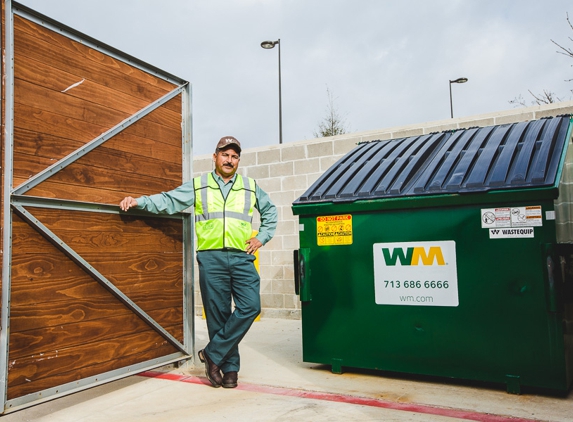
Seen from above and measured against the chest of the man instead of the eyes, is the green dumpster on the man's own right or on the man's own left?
on the man's own left

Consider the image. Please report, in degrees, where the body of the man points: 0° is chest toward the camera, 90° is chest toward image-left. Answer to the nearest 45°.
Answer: approximately 0°

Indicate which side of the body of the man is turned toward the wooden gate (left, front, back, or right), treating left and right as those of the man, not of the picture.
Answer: right
